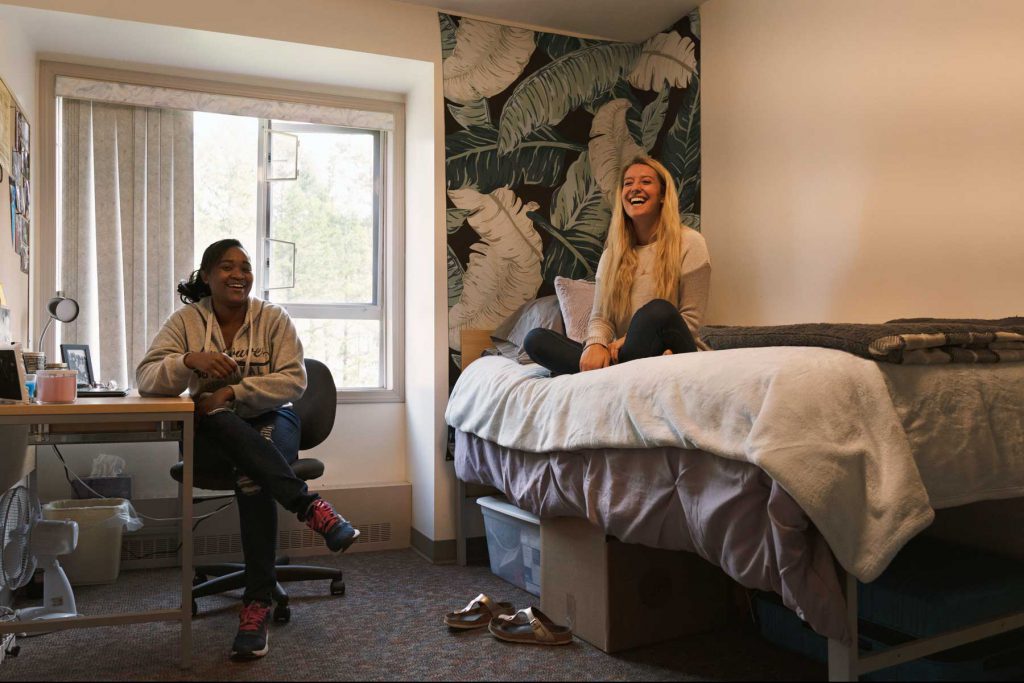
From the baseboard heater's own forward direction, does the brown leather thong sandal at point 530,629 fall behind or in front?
in front

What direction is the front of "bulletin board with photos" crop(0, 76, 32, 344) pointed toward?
to the viewer's right

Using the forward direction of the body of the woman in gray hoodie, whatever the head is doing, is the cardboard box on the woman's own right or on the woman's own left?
on the woman's own left

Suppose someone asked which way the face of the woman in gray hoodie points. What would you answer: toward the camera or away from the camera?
toward the camera

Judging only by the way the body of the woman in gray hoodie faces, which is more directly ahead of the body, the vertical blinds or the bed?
the bed

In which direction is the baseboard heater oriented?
toward the camera

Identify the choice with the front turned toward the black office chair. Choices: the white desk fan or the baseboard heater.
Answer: the baseboard heater

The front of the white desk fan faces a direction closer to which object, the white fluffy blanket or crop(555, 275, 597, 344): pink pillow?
the white fluffy blanket

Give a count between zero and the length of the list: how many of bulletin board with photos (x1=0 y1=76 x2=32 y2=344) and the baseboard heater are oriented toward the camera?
1

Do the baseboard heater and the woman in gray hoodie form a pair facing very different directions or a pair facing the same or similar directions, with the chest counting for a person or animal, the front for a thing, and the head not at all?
same or similar directions

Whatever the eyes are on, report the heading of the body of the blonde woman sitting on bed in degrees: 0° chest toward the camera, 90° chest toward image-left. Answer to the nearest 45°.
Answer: approximately 45°

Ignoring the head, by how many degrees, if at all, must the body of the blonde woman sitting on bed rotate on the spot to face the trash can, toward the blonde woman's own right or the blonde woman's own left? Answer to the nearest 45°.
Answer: approximately 45° to the blonde woman's own right

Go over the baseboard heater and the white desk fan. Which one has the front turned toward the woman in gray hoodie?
the baseboard heater
